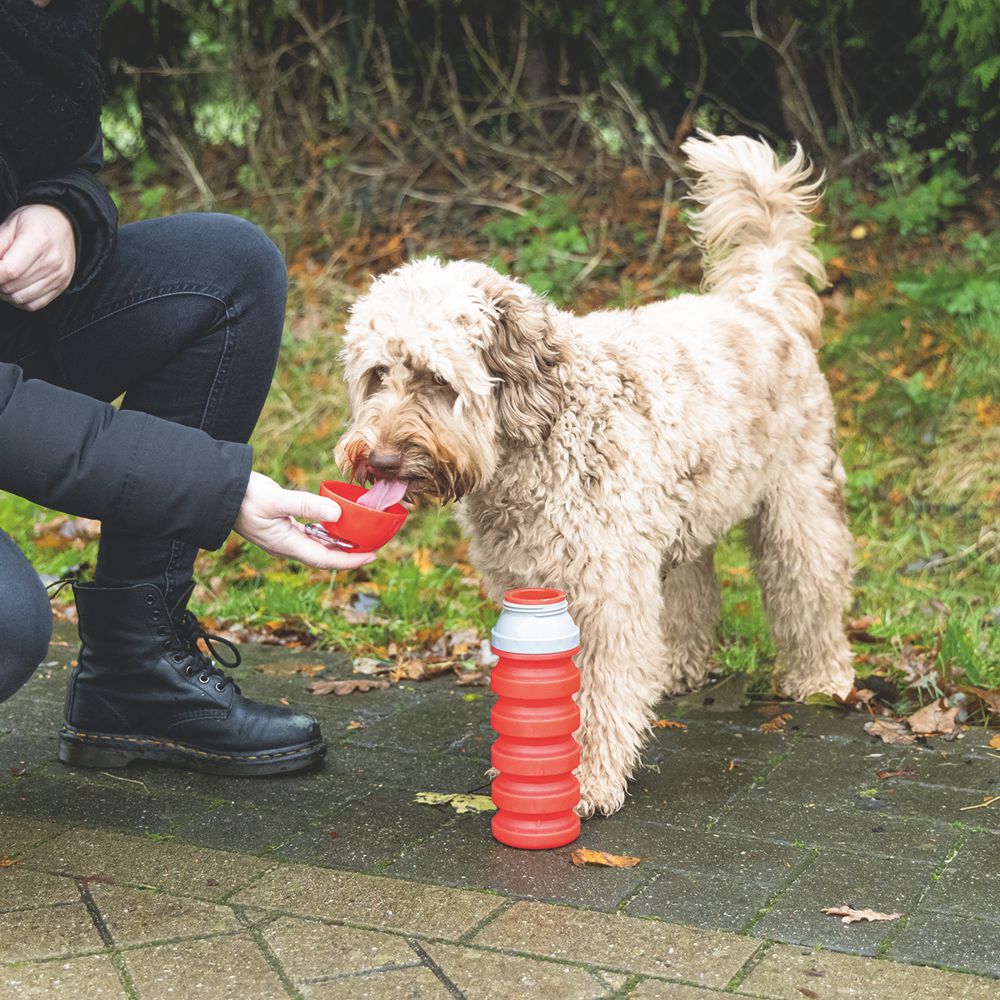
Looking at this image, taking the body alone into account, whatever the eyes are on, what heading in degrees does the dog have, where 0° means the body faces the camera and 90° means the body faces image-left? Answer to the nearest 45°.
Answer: approximately 45°

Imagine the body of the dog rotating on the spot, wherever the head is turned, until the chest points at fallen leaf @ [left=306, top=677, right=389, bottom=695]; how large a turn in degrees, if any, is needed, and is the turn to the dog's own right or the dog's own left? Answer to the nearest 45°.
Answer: approximately 90° to the dog's own right

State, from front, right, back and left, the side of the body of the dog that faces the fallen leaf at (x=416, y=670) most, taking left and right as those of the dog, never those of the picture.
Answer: right

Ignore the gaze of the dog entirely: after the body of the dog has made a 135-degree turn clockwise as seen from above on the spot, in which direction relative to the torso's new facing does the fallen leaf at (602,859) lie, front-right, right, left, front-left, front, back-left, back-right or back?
back

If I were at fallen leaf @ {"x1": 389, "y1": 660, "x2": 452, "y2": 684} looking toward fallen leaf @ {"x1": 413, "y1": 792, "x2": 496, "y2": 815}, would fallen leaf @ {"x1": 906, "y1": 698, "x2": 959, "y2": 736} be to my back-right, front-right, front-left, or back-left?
front-left
